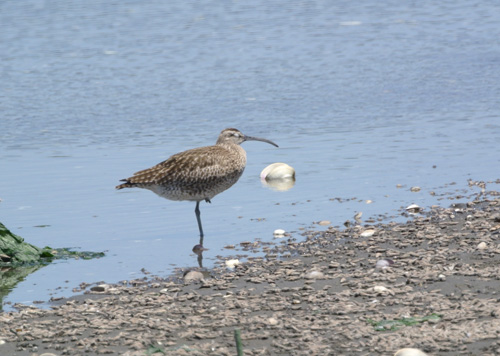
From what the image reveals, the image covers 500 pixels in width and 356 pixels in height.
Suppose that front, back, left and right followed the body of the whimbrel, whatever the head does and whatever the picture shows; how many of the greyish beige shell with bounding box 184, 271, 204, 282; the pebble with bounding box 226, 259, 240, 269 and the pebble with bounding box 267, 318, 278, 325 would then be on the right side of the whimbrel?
3

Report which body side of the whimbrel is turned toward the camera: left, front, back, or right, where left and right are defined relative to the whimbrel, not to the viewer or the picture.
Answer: right

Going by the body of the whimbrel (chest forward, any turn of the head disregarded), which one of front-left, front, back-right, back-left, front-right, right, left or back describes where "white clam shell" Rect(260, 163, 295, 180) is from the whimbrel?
front-left

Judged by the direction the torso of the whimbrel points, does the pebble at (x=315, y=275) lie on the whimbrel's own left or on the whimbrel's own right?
on the whimbrel's own right

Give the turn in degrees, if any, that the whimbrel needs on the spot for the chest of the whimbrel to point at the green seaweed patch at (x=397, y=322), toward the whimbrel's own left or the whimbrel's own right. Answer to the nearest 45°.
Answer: approximately 90° to the whimbrel's own right

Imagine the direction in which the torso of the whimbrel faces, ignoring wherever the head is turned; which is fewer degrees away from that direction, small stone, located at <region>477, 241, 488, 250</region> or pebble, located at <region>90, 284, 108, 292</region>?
the small stone

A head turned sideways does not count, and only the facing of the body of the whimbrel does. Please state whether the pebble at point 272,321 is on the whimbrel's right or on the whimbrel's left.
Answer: on the whimbrel's right

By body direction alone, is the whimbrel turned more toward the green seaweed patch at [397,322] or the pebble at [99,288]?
the green seaweed patch

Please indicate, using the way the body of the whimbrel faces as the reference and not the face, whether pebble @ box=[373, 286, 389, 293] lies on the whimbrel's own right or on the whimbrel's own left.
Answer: on the whimbrel's own right

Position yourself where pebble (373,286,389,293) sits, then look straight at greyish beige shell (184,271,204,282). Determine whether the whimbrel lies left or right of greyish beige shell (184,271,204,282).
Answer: right

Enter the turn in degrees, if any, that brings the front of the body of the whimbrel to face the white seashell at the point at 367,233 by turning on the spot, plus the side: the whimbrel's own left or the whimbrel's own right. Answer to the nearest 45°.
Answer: approximately 45° to the whimbrel's own right

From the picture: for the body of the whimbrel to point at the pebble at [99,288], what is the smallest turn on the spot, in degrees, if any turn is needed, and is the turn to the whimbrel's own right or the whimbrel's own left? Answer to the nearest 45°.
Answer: approximately 90° to the whimbrel's own right

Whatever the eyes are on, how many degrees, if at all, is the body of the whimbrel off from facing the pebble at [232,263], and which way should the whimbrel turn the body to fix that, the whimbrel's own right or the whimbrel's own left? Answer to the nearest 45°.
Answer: approximately 90° to the whimbrel's own right
